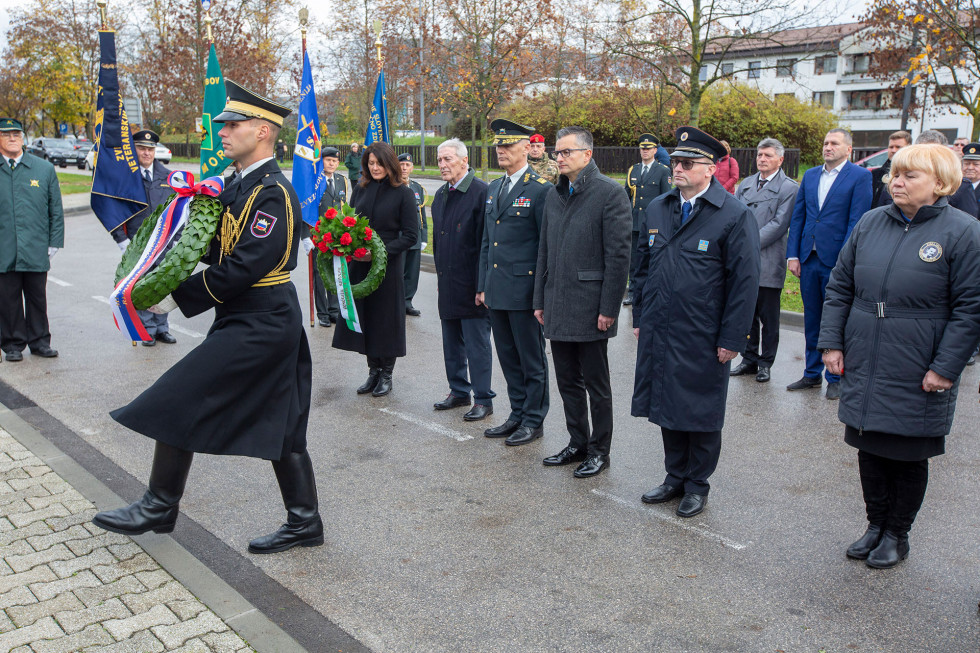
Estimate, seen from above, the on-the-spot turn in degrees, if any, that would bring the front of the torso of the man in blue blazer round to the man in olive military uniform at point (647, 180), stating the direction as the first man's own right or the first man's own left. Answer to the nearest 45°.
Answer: approximately 90° to the first man's own right

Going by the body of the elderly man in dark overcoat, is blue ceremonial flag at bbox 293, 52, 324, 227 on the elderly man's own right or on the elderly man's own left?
on the elderly man's own right

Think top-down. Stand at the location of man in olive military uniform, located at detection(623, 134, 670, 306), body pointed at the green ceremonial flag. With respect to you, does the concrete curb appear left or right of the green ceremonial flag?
left

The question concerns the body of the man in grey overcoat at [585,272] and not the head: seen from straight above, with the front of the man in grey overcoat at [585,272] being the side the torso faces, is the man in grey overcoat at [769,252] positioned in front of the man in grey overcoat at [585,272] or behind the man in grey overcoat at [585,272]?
behind

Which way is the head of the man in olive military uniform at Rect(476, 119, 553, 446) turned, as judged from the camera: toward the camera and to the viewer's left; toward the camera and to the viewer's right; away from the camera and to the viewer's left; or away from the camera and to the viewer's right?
toward the camera and to the viewer's left

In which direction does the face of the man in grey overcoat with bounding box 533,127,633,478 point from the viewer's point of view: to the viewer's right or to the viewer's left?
to the viewer's left

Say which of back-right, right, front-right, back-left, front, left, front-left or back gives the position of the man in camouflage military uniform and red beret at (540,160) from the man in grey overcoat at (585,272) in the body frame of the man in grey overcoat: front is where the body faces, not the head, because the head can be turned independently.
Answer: back-right

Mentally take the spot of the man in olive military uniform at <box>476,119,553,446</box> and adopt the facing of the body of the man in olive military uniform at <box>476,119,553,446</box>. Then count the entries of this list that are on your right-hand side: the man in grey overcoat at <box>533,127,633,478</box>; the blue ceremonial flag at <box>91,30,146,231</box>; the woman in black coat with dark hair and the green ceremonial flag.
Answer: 3

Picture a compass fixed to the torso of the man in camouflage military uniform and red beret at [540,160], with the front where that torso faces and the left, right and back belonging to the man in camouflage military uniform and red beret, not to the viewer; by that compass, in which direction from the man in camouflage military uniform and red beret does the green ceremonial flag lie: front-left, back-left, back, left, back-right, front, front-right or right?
front-right

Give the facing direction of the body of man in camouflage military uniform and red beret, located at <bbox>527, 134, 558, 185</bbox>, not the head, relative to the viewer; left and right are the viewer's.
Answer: facing the viewer and to the left of the viewer

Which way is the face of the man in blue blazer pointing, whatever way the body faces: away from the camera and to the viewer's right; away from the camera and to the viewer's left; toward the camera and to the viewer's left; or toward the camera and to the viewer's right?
toward the camera and to the viewer's left
